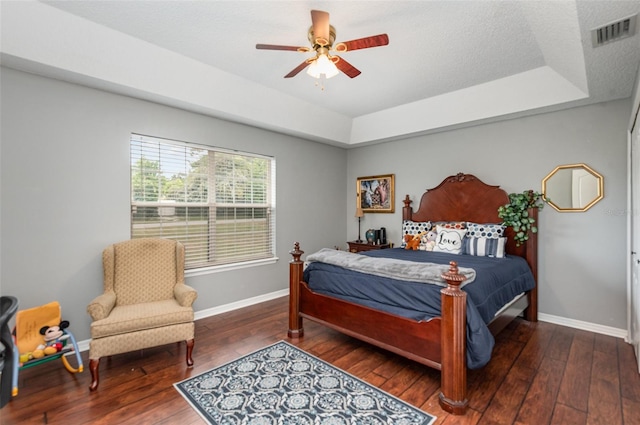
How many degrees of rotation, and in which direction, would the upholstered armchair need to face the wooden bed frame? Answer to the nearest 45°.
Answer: approximately 45° to its left

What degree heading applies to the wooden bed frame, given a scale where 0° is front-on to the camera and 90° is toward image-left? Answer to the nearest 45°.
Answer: approximately 45°

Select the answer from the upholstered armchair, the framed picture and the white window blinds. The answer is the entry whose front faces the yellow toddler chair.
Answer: the framed picture

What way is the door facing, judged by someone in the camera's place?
facing to the left of the viewer

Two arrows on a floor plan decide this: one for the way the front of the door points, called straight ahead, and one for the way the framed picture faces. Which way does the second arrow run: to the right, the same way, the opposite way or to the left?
to the left

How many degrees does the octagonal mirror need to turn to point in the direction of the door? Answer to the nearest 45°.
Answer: approximately 45° to its left

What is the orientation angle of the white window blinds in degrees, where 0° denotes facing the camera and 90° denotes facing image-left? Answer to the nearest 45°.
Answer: approximately 315°

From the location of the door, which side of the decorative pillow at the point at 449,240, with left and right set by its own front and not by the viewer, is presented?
left
